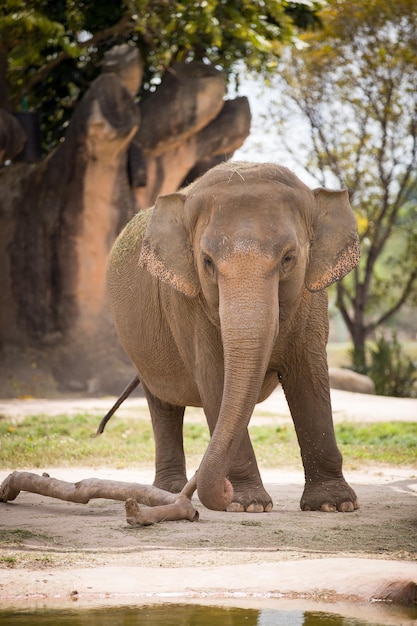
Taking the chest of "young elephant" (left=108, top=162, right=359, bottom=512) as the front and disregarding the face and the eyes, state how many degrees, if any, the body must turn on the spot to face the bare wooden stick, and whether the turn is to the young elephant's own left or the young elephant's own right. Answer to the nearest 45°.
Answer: approximately 45° to the young elephant's own right

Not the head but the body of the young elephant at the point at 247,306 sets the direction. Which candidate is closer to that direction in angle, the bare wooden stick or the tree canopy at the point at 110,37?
the bare wooden stick

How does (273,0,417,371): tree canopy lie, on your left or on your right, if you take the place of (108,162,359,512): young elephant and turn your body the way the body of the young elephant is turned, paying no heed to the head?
on your left

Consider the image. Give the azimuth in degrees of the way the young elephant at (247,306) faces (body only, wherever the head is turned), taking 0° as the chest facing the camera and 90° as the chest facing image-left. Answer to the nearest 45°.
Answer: approximately 315°

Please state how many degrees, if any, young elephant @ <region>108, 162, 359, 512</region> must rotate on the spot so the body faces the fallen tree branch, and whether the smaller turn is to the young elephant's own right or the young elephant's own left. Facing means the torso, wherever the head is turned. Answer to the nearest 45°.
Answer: approximately 90° to the young elephant's own right

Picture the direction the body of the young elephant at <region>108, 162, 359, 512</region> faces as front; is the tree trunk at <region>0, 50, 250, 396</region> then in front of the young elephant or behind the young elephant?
behind

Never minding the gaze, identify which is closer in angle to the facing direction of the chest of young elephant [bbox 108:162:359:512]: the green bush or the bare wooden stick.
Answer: the bare wooden stick

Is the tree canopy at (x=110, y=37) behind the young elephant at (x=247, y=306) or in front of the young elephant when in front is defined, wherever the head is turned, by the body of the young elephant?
behind

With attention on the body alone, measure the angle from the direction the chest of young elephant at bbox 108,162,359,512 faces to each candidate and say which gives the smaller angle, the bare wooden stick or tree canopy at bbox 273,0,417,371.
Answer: the bare wooden stick
